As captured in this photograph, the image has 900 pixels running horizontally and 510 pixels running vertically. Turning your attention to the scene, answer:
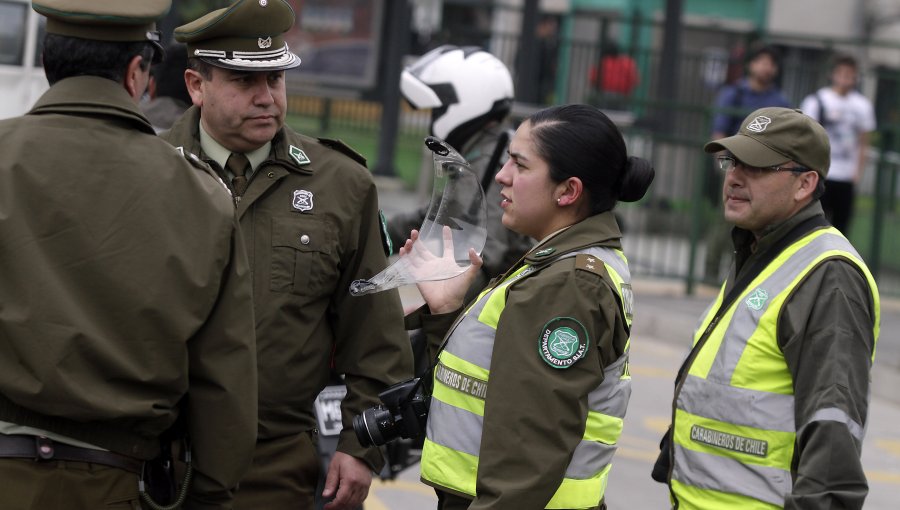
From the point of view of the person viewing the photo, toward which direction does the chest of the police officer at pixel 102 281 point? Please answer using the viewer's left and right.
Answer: facing away from the viewer and to the right of the viewer

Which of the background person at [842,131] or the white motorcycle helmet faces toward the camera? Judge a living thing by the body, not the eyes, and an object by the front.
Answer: the background person

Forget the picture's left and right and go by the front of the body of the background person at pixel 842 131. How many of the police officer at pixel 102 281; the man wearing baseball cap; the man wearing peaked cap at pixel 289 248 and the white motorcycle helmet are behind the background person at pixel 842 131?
0

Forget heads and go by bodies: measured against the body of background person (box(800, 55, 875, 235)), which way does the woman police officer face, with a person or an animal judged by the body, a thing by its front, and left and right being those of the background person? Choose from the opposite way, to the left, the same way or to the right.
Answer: to the right

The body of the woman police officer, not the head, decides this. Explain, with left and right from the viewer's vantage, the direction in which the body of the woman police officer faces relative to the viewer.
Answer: facing to the left of the viewer

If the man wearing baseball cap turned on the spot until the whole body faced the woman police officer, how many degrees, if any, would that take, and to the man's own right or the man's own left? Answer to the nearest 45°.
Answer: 0° — they already face them

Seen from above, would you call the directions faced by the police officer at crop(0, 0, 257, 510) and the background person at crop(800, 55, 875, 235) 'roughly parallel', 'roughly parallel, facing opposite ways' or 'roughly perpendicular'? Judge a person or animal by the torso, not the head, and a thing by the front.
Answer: roughly parallel, facing opposite ways

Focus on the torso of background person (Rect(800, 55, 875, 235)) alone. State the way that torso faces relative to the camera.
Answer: toward the camera

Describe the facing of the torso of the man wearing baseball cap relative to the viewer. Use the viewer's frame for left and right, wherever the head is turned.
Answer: facing the viewer and to the left of the viewer

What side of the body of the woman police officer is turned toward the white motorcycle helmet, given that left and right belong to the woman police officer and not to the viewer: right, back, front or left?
right

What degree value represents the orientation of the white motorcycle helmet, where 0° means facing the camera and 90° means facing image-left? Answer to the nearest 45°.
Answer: approximately 90°

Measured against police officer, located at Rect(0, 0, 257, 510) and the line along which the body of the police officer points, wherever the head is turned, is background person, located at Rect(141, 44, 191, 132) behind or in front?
in front

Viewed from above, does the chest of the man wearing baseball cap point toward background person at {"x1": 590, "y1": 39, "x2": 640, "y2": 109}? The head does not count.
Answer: no

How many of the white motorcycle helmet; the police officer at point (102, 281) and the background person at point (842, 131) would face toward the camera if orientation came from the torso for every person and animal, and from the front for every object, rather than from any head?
1
